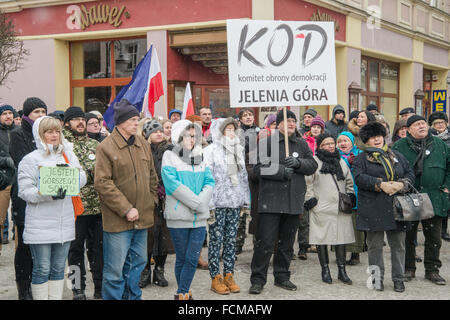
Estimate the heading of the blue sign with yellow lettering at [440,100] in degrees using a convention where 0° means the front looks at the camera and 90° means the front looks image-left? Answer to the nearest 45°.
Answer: approximately 0°
